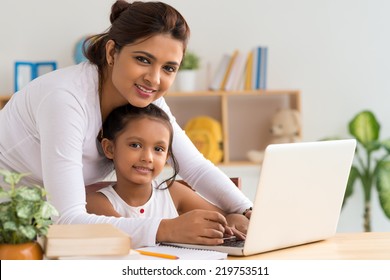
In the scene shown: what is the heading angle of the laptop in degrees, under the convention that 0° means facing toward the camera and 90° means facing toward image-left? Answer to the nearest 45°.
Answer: approximately 135°

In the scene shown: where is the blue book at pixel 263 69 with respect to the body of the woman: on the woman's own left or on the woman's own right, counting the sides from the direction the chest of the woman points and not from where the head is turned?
on the woman's own left

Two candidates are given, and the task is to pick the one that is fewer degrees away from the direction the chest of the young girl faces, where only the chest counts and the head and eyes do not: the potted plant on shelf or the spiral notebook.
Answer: the spiral notebook

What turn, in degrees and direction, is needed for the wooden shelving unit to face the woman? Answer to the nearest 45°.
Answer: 0° — it already faces them

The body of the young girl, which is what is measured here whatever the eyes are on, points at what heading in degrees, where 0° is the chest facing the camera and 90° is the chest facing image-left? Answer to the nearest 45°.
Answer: approximately 315°

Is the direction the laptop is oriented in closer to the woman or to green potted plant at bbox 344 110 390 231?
the woman

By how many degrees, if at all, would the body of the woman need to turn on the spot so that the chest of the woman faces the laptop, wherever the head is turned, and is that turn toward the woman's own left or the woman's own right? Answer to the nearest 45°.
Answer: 0° — they already face it

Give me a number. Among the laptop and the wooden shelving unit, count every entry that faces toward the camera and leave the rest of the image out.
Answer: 1

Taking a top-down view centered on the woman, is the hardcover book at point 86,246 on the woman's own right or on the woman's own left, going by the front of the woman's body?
on the woman's own right

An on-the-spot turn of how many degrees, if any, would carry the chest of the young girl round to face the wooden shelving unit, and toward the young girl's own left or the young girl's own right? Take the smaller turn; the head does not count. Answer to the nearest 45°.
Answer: approximately 135° to the young girl's own left

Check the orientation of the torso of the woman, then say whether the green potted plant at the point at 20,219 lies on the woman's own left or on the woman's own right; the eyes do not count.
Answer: on the woman's own right
